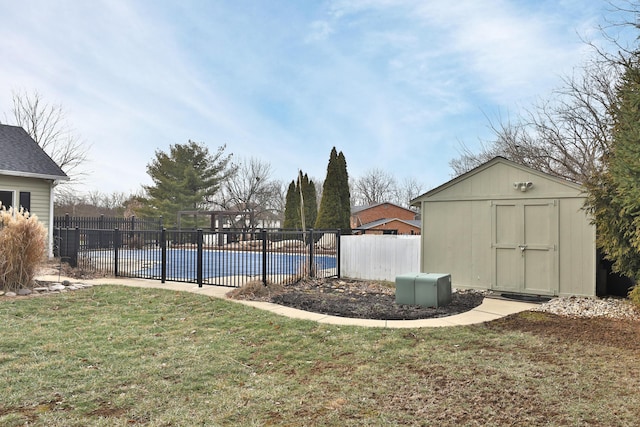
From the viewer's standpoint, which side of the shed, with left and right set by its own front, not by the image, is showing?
front

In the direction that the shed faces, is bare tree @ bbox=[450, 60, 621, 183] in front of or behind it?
behind

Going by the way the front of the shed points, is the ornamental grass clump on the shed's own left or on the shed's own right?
on the shed's own right

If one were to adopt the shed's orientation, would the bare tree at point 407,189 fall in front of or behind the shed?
behind
